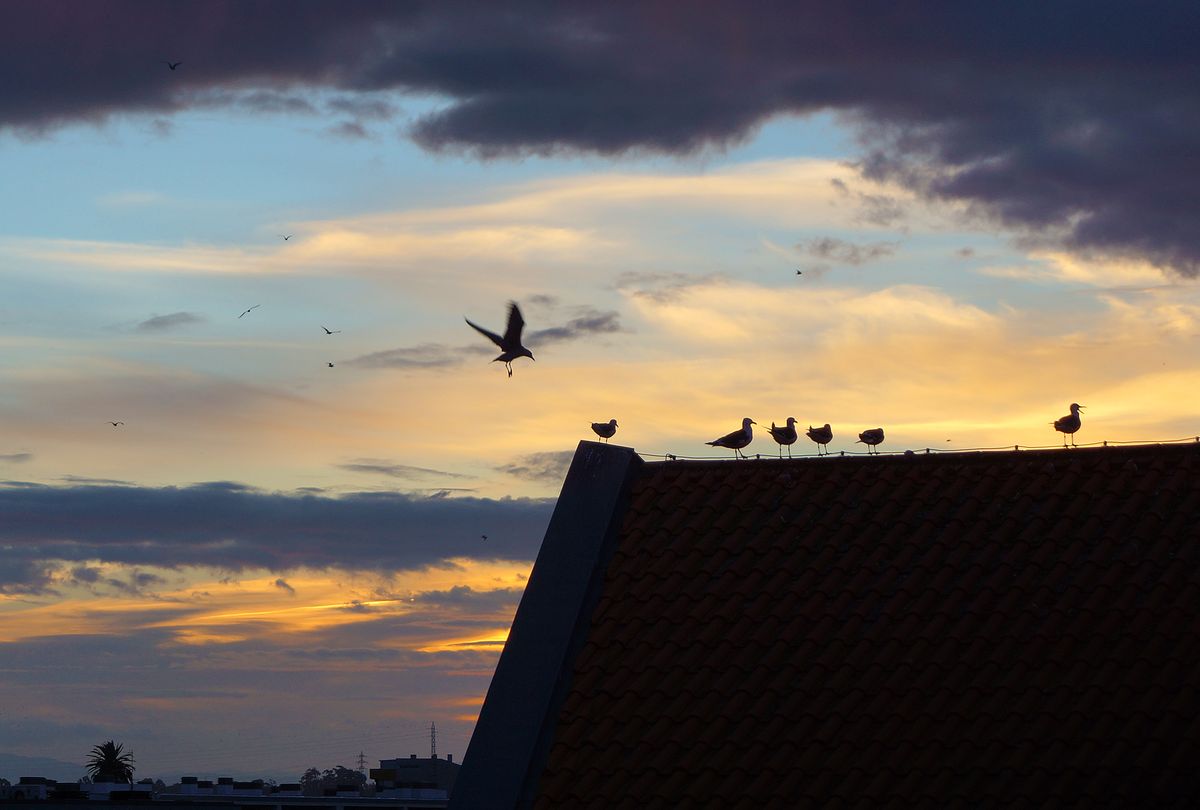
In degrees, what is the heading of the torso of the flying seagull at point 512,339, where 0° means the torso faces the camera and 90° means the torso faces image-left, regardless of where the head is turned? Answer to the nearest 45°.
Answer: approximately 270°
